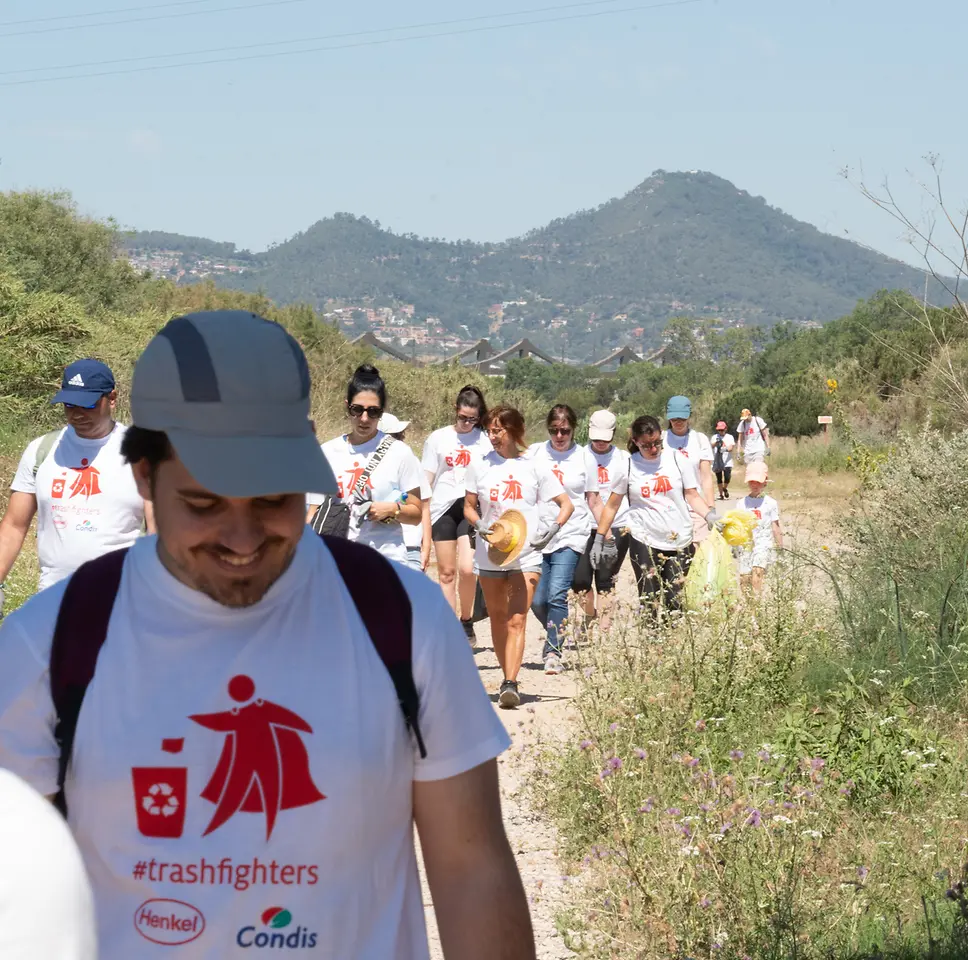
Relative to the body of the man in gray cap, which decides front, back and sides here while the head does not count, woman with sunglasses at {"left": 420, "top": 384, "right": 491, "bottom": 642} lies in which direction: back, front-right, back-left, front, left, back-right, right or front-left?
back

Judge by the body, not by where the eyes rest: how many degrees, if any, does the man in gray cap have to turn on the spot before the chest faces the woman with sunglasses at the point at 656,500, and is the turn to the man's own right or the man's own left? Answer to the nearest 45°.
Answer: approximately 180°

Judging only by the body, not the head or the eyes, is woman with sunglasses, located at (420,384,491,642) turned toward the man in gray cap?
yes

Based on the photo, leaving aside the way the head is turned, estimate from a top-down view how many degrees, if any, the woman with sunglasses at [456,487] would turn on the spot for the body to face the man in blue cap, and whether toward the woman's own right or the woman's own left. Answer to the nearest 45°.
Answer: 0° — they already face them

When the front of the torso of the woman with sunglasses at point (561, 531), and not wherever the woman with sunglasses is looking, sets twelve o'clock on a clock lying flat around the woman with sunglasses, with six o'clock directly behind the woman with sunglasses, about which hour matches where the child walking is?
The child walking is roughly at 8 o'clock from the woman with sunglasses.

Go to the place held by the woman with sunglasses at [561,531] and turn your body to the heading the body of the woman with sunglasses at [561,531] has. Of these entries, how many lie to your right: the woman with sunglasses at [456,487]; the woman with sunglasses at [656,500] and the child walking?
1

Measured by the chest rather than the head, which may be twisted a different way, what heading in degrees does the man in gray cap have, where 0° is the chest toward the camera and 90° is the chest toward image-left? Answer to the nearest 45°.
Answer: approximately 0°

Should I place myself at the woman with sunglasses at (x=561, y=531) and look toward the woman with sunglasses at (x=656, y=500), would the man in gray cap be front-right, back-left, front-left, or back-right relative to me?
back-right

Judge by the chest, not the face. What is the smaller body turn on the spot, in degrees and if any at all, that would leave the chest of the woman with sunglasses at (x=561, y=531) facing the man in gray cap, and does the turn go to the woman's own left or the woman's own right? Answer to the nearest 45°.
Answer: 0° — they already face them

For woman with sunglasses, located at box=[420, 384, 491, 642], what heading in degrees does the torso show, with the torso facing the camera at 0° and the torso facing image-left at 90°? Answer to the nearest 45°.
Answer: approximately 0°
